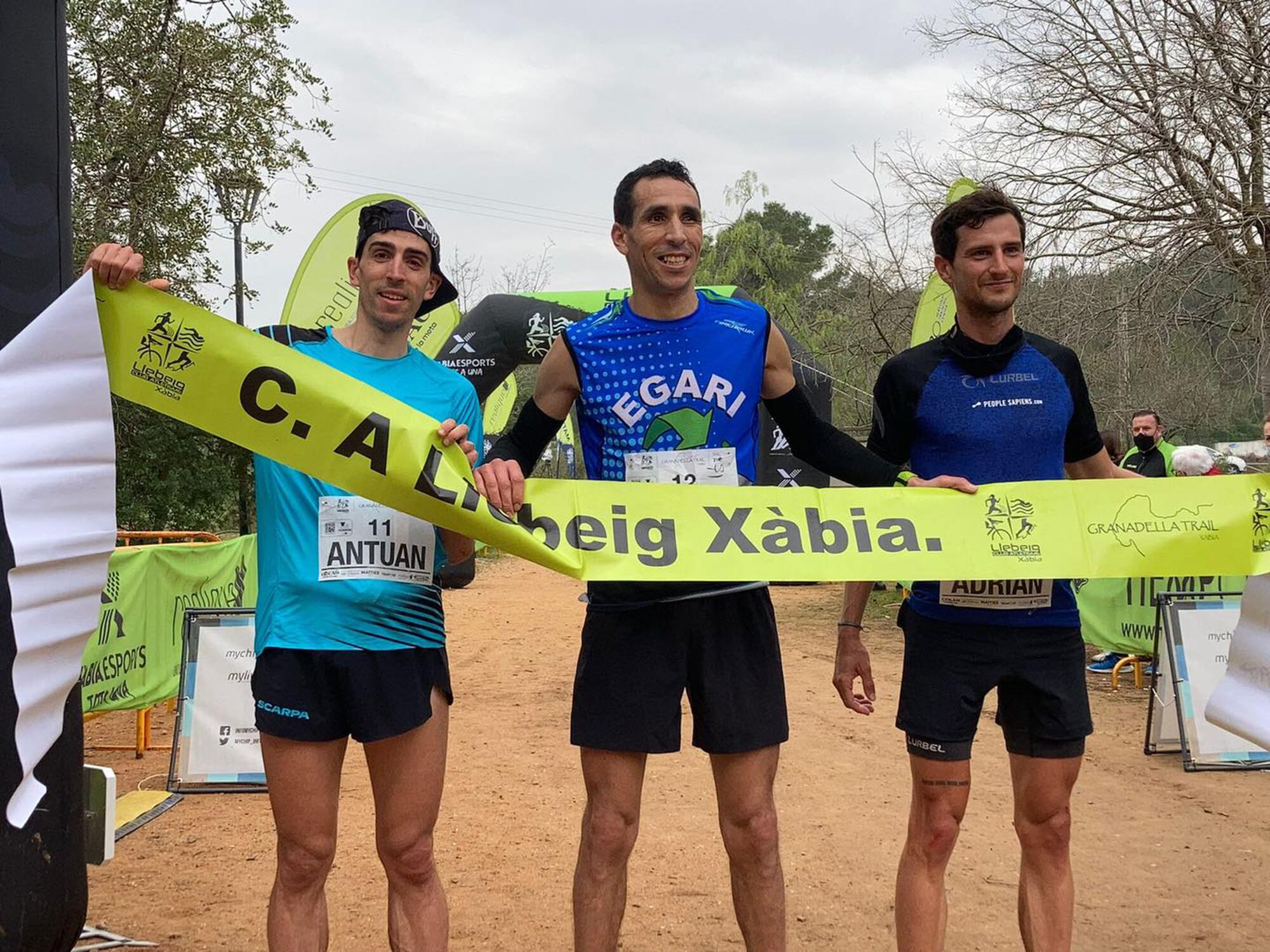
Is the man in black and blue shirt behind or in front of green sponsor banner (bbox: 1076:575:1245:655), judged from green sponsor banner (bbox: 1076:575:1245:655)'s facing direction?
in front

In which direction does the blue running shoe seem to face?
to the viewer's left

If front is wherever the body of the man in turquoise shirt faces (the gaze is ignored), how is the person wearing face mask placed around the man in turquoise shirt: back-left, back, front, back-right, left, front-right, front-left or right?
back-left

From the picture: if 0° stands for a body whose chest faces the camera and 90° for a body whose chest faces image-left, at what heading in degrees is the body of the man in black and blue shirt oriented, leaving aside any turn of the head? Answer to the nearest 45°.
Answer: approximately 0°

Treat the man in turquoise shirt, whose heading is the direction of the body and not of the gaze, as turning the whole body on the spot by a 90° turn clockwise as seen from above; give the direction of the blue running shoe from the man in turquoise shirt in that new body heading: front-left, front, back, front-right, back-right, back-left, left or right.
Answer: back-right

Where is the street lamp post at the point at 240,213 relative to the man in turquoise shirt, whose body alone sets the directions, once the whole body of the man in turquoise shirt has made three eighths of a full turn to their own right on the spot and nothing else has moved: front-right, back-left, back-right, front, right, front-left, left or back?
front-right
